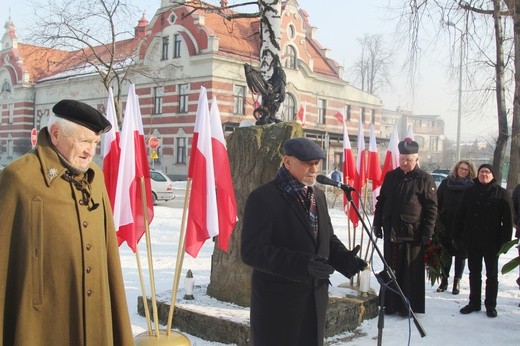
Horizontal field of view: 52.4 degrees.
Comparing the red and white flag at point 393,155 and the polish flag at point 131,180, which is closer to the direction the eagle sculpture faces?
the polish flag

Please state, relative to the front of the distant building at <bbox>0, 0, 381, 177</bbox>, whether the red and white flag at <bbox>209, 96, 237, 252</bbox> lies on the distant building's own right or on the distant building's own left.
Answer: on the distant building's own left

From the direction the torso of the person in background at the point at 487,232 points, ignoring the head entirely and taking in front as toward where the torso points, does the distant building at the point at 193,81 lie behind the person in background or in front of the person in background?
behind

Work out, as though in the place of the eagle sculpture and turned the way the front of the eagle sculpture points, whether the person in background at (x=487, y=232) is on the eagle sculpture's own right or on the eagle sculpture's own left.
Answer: on the eagle sculpture's own left

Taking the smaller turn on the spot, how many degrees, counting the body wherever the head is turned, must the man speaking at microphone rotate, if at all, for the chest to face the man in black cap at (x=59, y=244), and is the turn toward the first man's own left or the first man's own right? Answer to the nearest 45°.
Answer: approximately 90° to the first man's own right

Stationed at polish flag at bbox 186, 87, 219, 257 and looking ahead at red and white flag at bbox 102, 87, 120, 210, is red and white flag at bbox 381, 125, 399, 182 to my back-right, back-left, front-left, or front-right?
back-right

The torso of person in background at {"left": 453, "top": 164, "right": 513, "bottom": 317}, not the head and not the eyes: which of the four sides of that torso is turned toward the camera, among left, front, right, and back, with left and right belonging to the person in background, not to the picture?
front

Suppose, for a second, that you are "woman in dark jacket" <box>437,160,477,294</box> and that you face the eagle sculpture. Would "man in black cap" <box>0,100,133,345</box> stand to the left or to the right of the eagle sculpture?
left

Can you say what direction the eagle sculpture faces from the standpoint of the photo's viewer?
facing the viewer and to the left of the viewer

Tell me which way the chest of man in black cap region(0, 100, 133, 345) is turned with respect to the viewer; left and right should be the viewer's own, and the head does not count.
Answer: facing the viewer and to the right of the viewer
